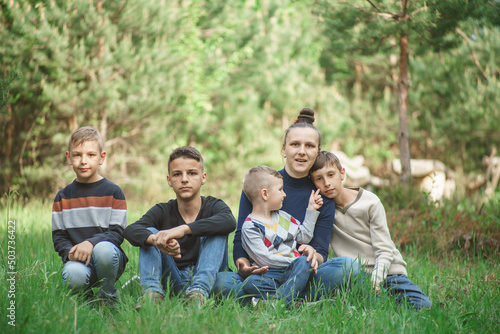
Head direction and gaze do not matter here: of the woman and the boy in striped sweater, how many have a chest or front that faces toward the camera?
2

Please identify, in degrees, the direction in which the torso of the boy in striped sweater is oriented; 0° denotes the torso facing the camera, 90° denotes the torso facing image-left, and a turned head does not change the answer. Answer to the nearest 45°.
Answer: approximately 0°

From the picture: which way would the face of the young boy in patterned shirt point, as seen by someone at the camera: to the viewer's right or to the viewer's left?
to the viewer's right

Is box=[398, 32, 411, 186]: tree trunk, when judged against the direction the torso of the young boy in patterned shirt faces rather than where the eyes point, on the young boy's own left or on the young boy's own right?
on the young boy's own left

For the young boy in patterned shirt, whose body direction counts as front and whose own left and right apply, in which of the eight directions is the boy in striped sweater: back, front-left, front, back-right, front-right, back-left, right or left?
back-right

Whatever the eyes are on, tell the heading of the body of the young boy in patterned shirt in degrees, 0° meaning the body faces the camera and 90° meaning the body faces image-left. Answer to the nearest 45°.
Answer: approximately 315°

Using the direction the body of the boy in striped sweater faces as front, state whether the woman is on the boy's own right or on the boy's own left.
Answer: on the boy's own left

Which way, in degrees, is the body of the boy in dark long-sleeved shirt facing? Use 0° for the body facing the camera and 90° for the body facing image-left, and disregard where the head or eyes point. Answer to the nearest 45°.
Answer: approximately 0°
